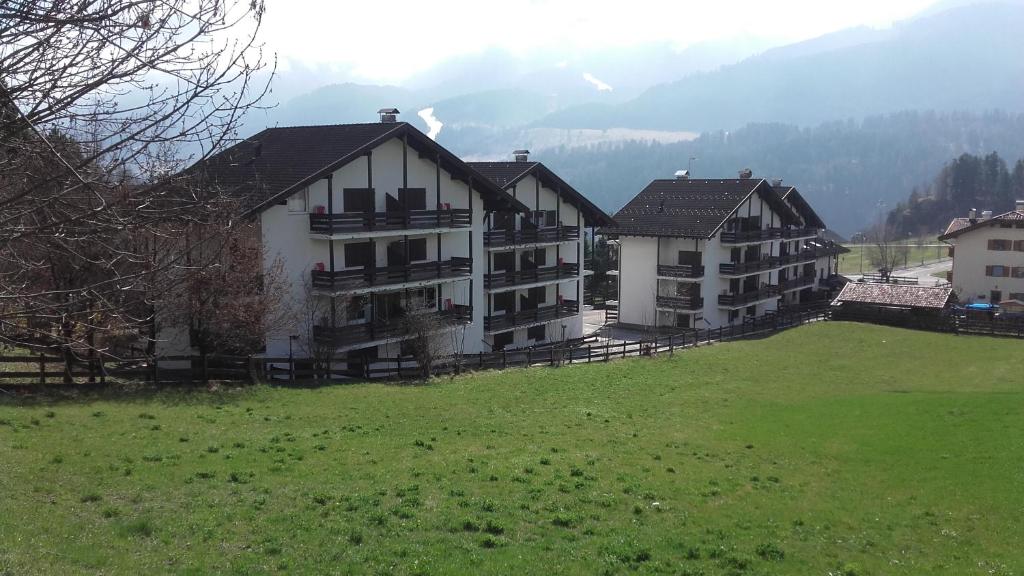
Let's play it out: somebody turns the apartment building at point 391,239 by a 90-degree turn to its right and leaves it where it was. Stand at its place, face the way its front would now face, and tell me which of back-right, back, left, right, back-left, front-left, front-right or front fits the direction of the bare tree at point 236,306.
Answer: front

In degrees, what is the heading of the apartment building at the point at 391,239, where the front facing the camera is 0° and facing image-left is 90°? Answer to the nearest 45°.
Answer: approximately 315°

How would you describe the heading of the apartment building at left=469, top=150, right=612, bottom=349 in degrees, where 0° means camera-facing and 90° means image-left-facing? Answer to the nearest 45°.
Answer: approximately 315°
